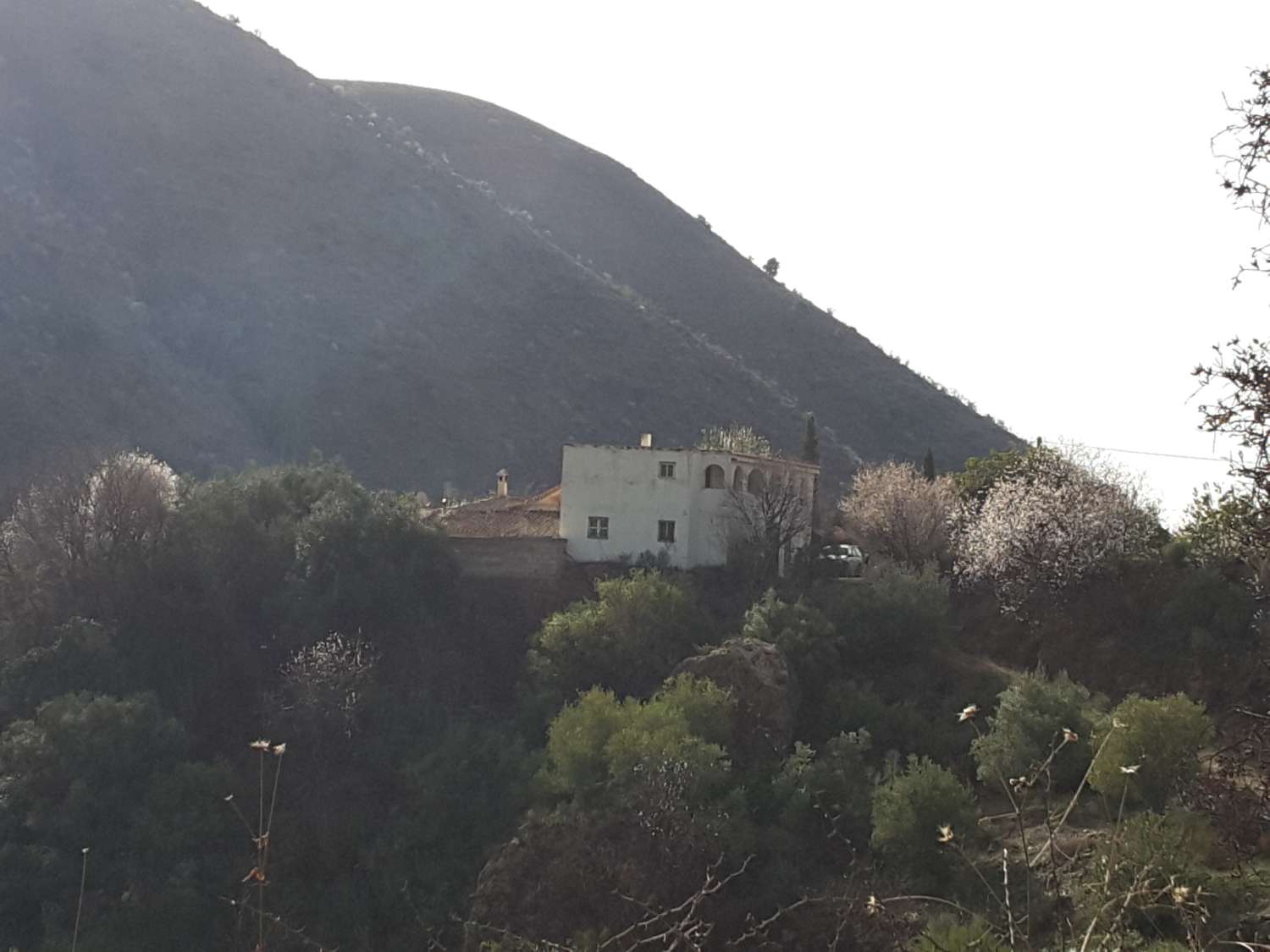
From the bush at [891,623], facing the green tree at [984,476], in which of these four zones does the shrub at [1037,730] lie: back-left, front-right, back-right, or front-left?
back-right
